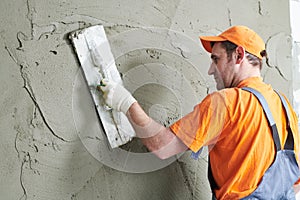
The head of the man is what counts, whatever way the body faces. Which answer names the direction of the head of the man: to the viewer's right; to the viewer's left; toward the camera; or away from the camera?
to the viewer's left

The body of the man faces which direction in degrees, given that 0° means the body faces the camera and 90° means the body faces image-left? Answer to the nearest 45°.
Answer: approximately 135°
